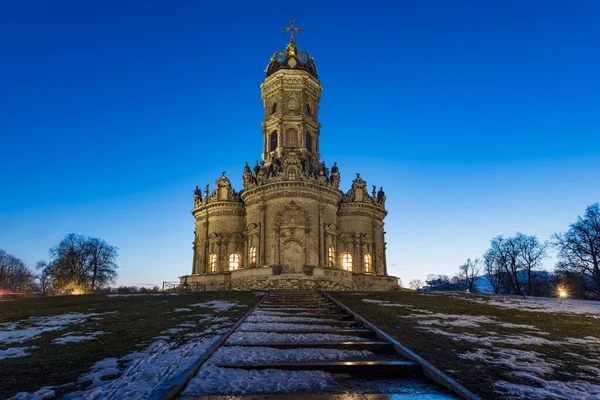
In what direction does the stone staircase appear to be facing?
toward the camera

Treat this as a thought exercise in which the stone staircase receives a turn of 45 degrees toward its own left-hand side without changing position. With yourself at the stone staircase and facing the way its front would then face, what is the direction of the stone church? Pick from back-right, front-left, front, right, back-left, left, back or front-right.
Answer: back-left
